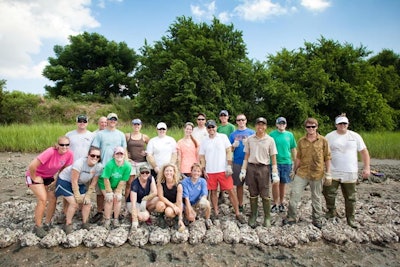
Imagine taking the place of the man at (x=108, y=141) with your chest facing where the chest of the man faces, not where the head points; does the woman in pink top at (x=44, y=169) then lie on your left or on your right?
on your right

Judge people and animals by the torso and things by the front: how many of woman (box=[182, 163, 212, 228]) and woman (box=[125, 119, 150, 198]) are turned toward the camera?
2

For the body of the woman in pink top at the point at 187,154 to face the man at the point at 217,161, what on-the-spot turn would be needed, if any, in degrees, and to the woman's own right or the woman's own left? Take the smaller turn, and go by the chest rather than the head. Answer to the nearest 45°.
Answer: approximately 45° to the woman's own left

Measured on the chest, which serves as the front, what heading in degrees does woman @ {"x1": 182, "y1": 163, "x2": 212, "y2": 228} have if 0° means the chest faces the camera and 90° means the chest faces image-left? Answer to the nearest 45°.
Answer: approximately 0°

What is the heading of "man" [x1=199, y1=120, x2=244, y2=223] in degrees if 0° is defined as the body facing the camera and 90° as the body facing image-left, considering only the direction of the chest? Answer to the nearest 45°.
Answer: approximately 0°

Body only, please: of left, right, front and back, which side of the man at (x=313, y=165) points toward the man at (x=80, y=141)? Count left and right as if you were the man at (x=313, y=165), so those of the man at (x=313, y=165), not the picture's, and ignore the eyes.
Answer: right

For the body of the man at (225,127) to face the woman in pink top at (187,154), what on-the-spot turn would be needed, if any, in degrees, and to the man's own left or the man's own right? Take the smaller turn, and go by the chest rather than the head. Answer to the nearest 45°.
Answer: approximately 45° to the man's own right

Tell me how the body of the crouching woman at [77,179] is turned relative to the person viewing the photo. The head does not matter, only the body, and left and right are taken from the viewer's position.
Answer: facing the viewer and to the right of the viewer
